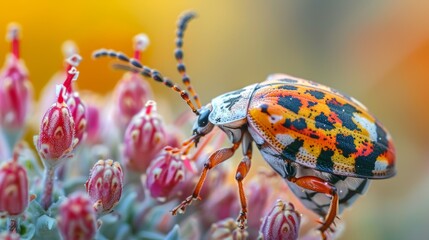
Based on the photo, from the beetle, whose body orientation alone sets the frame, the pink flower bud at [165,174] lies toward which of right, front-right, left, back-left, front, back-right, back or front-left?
front

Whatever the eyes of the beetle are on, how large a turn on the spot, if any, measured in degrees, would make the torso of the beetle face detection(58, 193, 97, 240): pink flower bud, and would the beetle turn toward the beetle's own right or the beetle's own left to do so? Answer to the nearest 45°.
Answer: approximately 45° to the beetle's own left

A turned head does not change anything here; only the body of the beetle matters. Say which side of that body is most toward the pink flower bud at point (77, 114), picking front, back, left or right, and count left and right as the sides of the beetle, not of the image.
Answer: front

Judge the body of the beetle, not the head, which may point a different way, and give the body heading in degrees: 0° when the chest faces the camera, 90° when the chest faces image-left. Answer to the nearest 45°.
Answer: approximately 90°

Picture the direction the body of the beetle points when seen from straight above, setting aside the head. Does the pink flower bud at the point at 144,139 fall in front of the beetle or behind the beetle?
in front

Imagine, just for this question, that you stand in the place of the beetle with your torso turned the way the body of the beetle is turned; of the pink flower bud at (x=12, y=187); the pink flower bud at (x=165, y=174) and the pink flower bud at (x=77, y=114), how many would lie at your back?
0

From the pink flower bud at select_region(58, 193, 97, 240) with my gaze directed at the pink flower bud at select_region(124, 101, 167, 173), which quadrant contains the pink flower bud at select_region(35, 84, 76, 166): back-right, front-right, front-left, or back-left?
front-left

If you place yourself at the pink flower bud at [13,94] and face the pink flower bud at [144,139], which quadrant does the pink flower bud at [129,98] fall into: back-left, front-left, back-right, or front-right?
front-left

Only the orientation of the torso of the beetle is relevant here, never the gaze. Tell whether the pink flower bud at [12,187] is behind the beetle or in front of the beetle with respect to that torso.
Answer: in front
